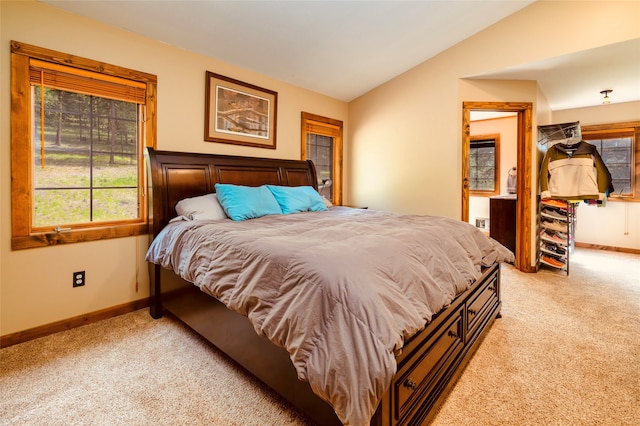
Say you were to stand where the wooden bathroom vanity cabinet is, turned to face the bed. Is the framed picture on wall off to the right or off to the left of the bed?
right

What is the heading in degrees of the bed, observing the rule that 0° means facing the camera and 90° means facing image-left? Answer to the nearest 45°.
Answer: approximately 315°

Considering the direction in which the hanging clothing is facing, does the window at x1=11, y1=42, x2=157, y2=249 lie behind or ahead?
ahead

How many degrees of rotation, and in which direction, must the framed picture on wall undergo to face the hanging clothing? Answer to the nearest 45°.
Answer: approximately 45° to its left

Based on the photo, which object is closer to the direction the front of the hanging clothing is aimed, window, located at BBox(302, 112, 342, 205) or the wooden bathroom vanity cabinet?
the window

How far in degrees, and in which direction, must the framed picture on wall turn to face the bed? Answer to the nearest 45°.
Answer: approximately 45° to its right

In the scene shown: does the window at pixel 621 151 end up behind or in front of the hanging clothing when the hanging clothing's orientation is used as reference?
behind

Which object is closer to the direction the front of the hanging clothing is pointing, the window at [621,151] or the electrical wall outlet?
the electrical wall outlet

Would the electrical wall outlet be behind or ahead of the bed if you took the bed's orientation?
behind

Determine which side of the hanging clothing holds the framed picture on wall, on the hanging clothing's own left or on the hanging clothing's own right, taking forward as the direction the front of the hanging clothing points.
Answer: on the hanging clothing's own right
